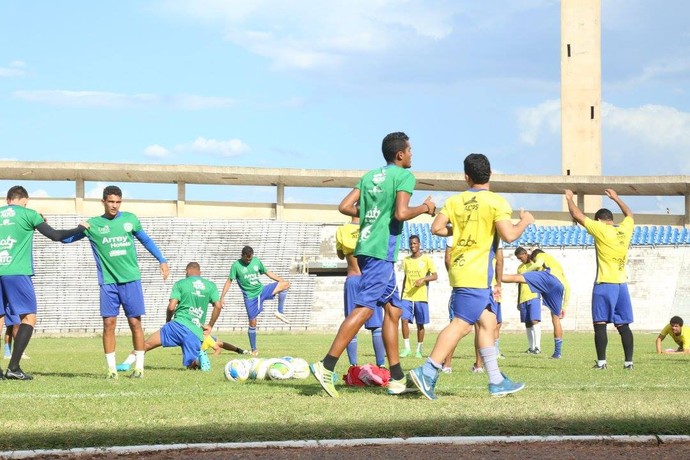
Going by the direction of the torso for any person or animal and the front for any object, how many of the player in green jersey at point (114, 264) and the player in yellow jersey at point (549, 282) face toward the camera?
1

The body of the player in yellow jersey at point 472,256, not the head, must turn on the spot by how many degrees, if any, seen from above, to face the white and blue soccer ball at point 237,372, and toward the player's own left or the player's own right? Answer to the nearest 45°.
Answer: approximately 90° to the player's own left

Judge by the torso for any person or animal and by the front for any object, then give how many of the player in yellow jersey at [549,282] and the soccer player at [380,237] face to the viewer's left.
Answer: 1

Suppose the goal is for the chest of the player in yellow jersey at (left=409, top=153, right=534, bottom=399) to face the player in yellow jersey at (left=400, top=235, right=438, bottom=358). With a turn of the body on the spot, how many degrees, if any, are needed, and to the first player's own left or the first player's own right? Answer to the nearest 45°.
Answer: approximately 45° to the first player's own left

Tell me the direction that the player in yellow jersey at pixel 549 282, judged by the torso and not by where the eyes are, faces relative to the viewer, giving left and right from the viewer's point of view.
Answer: facing to the left of the viewer

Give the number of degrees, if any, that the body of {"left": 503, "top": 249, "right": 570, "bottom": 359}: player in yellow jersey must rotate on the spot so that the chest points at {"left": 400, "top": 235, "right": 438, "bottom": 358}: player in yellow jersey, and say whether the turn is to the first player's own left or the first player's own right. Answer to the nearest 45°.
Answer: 0° — they already face them
